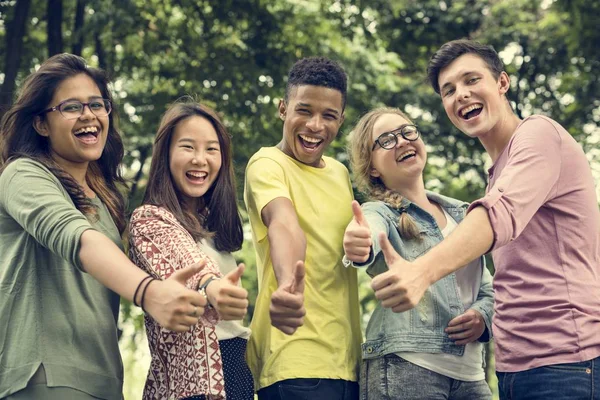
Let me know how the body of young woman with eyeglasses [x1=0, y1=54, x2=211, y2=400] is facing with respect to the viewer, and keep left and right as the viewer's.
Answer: facing the viewer and to the right of the viewer

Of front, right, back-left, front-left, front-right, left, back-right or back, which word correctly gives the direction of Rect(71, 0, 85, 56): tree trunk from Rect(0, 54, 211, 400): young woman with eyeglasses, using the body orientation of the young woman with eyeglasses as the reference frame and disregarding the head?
back-left

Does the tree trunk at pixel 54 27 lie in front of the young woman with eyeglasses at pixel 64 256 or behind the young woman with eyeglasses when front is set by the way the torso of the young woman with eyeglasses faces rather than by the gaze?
behind

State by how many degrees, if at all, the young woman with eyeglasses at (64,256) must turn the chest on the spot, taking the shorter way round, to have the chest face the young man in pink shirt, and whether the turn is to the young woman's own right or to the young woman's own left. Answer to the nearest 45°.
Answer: approximately 45° to the young woman's own left

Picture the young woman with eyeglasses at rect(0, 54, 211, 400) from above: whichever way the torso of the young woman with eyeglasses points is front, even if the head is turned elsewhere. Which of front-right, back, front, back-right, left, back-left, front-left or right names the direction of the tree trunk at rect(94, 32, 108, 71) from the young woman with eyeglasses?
back-left

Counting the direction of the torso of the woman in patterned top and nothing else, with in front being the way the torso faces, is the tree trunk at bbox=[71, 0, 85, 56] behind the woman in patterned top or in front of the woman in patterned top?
behind

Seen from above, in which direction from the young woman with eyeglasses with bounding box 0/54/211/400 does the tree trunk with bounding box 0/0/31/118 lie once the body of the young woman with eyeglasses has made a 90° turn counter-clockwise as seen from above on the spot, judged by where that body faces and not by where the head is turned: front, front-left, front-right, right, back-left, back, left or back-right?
front-left
